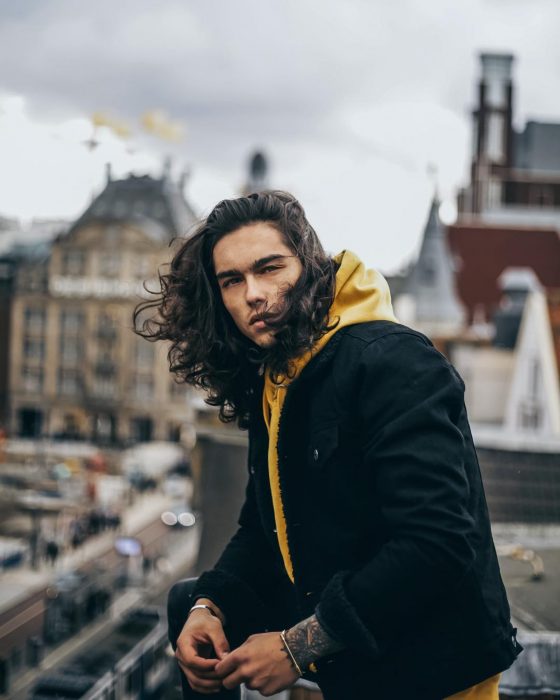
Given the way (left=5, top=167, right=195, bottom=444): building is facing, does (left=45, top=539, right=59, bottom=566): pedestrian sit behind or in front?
in front

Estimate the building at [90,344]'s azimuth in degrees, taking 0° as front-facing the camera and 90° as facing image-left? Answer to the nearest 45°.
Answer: approximately 0°

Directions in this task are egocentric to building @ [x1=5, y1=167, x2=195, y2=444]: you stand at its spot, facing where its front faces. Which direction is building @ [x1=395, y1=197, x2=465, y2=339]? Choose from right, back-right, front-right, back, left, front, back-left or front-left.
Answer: front-left

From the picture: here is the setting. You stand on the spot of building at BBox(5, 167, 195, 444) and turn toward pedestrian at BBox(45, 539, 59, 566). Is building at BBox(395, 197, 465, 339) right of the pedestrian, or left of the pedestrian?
left

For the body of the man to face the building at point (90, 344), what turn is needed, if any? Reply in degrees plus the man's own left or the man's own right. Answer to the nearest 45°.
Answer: approximately 135° to the man's own right

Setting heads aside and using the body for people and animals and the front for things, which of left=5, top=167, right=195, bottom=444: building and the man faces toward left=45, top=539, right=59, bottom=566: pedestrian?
the building

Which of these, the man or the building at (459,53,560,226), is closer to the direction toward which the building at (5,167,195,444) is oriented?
the man

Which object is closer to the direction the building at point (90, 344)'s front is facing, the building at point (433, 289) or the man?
the man

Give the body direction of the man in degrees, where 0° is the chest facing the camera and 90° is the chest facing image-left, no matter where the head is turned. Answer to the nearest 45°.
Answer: approximately 45°

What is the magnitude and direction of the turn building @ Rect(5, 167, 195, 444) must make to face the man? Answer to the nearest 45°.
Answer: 0° — it already faces them

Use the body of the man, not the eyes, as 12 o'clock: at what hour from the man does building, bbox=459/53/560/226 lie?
The building is roughly at 5 o'clock from the man.

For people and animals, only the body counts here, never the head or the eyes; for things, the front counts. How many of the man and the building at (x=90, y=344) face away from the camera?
0
